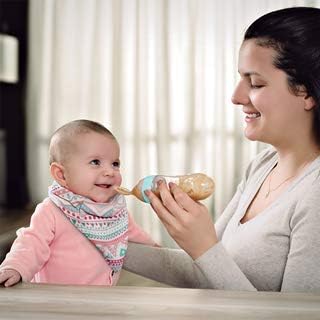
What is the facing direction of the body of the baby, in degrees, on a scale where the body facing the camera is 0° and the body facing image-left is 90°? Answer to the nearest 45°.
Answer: approximately 315°

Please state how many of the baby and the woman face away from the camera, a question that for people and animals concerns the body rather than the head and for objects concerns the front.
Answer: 0

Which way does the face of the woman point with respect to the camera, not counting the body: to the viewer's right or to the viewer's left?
to the viewer's left

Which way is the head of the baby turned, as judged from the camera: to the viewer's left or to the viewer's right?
to the viewer's right

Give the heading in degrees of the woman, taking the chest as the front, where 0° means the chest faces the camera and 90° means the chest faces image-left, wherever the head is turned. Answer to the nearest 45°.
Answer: approximately 45°

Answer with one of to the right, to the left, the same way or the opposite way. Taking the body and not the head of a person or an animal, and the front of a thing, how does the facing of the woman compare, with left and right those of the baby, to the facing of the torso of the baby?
to the right
